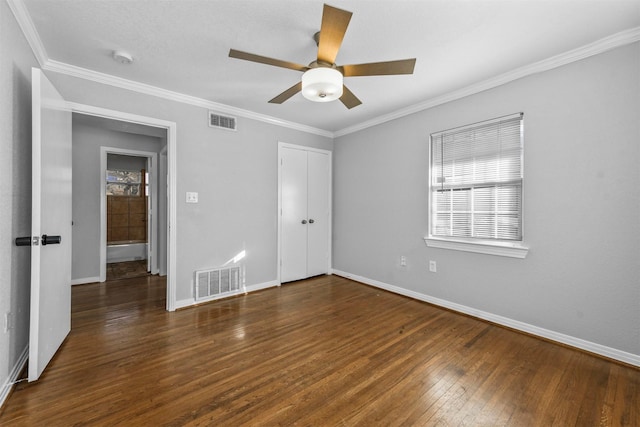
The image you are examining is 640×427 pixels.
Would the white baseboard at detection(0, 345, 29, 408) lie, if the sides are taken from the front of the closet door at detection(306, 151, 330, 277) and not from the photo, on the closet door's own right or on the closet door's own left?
on the closet door's own right

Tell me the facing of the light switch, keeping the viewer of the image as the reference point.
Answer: facing the viewer

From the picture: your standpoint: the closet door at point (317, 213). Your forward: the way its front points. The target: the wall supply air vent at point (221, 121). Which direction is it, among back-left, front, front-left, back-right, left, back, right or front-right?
right

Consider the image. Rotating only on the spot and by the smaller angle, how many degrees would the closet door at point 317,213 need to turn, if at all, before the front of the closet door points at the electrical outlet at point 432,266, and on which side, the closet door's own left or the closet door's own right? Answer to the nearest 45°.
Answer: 0° — it already faces it

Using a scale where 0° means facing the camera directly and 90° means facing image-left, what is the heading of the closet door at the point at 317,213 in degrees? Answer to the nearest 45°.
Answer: approximately 315°

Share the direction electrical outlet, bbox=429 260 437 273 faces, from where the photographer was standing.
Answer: facing the viewer and to the left of the viewer

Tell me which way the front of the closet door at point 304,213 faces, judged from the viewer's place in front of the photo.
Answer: facing the viewer and to the right of the viewer

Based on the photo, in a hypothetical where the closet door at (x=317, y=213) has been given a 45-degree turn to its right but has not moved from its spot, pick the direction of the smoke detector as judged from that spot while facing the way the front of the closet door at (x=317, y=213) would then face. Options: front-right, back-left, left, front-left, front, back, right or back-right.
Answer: front-right

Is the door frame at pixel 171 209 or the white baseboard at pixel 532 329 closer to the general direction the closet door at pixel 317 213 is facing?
the white baseboard

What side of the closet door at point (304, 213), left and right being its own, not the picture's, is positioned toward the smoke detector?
right

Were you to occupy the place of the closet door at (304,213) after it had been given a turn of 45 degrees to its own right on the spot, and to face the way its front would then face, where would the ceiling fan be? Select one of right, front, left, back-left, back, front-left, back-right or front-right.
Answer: front

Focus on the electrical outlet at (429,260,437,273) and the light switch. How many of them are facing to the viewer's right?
0

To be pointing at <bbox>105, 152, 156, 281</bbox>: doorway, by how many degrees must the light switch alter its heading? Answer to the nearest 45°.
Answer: approximately 180°

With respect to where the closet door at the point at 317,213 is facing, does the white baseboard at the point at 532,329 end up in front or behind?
in front

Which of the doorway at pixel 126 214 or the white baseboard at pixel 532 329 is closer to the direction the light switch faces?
the white baseboard

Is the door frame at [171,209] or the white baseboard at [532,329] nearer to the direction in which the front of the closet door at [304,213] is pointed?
the white baseboard

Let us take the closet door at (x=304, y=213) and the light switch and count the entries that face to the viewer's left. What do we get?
0

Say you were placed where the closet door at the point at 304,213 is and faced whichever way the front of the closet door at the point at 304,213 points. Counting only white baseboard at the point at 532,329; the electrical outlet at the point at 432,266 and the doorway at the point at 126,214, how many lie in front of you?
2

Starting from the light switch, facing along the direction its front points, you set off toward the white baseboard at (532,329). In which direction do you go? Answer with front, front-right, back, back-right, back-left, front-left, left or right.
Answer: front-left
